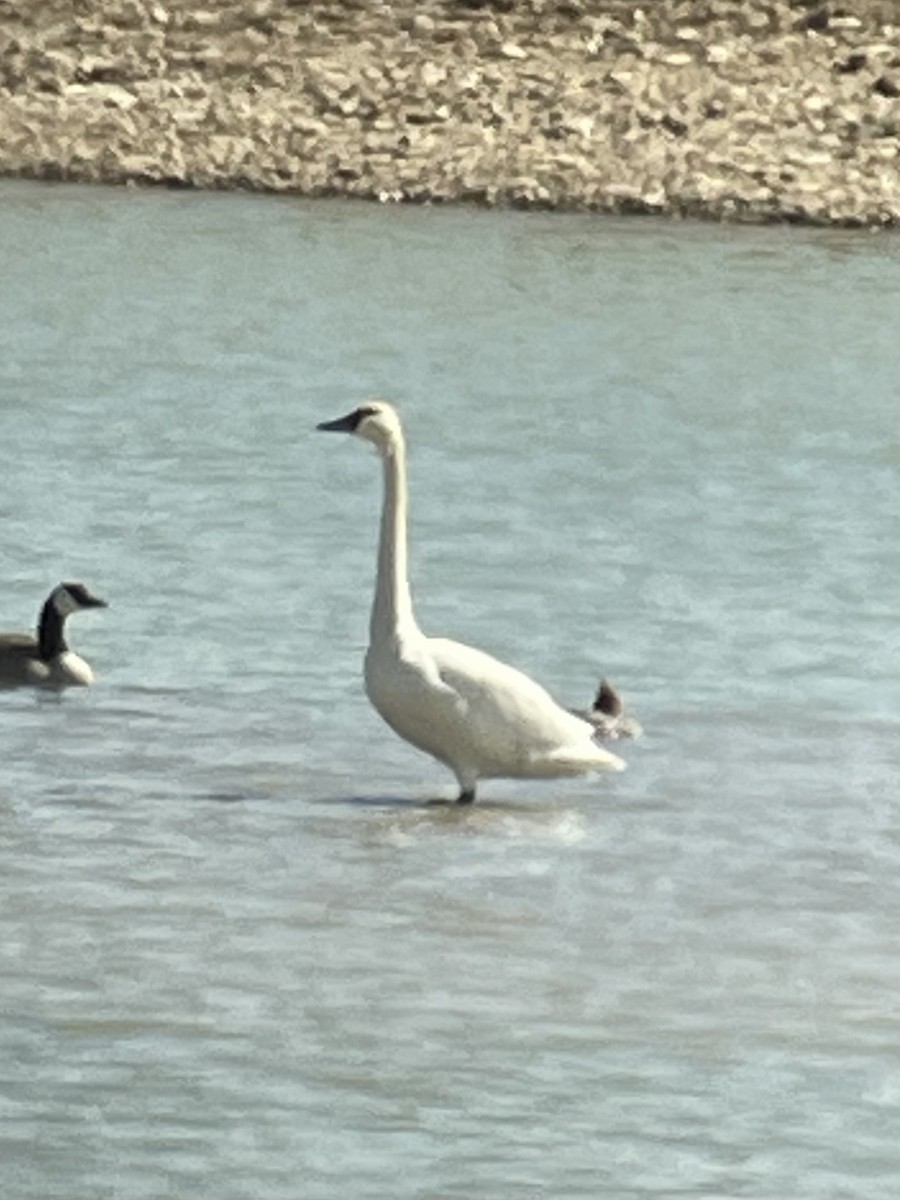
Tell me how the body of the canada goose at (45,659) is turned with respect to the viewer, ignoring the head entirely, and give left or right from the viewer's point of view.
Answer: facing to the right of the viewer

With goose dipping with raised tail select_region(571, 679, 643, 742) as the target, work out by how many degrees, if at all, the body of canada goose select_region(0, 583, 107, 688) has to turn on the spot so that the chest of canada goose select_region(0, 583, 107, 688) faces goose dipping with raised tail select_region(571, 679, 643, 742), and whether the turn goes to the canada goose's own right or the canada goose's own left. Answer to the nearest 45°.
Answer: approximately 45° to the canada goose's own right
